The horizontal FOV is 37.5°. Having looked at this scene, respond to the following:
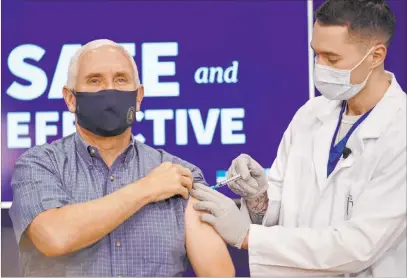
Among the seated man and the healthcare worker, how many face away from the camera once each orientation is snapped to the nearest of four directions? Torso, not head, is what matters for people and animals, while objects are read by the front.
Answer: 0

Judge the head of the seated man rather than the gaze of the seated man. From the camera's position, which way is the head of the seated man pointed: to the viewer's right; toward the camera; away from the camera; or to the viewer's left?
toward the camera

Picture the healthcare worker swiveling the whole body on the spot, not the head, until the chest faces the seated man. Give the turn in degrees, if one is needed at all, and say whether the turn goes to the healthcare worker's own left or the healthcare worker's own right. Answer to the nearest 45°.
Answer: approximately 45° to the healthcare worker's own right

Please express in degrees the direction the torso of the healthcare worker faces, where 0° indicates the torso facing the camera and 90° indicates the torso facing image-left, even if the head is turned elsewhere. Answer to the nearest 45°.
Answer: approximately 45°

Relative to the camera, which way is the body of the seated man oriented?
toward the camera

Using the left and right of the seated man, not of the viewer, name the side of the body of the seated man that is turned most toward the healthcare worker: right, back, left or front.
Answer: left

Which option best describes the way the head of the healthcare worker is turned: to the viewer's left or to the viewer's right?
to the viewer's left
